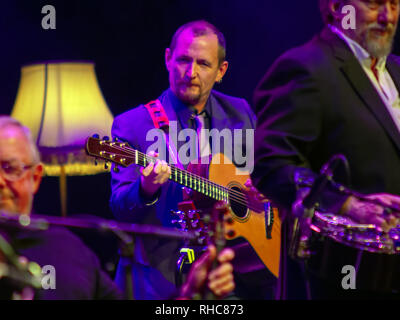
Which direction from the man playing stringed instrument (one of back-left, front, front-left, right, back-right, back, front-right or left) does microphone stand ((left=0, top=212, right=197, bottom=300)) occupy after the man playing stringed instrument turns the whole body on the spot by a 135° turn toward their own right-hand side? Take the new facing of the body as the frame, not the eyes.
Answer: back-left

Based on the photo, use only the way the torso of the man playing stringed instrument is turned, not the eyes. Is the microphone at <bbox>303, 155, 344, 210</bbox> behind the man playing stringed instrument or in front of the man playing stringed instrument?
in front

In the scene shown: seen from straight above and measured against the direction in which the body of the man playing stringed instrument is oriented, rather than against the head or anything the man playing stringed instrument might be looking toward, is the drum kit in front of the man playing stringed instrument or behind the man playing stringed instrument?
in front

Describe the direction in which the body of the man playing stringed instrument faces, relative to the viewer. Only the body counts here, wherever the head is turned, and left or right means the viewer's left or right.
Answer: facing the viewer
